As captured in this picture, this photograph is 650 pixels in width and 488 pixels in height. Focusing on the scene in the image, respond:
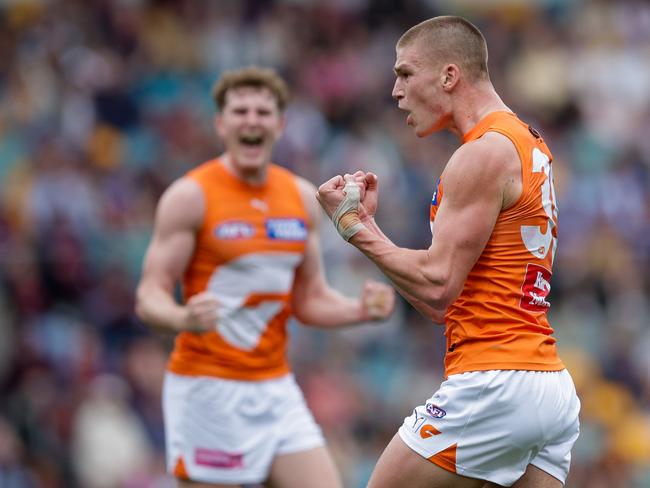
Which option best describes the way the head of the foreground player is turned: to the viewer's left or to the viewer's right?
to the viewer's left

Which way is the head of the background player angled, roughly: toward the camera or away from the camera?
toward the camera

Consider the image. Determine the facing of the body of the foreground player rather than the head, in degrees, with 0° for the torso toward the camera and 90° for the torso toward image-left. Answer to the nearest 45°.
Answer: approximately 90°
